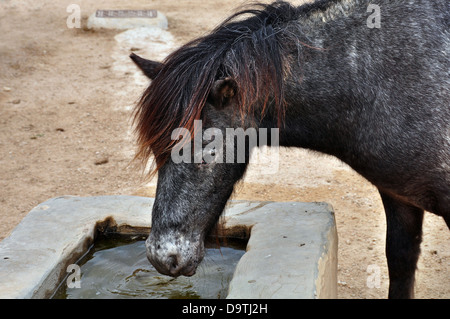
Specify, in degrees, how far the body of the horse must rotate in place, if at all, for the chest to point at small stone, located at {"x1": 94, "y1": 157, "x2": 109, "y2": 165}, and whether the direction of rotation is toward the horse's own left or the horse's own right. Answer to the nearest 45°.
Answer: approximately 45° to the horse's own right

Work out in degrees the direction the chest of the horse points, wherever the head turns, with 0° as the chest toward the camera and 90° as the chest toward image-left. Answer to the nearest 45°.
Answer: approximately 90°
